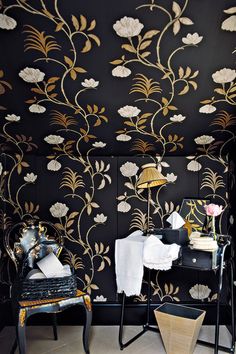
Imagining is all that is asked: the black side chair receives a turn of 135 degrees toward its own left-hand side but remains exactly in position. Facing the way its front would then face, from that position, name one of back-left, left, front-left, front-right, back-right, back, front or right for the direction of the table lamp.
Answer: right

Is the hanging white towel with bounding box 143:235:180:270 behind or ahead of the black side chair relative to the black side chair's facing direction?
ahead

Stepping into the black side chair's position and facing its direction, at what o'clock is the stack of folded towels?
The stack of folded towels is roughly at 11 o'clock from the black side chair.

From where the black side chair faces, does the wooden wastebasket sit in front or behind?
in front

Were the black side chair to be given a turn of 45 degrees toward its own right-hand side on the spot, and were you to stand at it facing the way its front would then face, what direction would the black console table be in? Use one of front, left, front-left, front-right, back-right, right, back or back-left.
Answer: left
